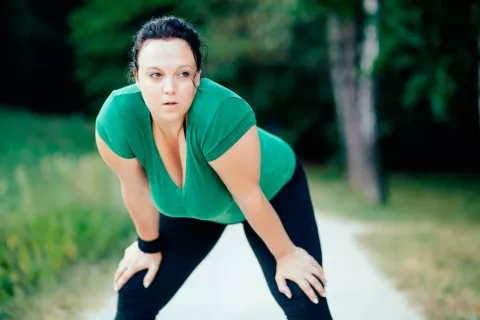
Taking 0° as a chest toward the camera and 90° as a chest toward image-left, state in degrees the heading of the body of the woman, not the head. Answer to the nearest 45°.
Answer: approximately 45°

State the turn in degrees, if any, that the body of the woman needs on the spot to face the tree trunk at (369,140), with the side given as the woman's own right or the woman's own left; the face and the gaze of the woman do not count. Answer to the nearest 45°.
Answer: approximately 135° to the woman's own right

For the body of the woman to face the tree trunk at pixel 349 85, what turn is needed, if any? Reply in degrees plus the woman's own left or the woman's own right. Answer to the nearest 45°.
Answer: approximately 135° to the woman's own right
